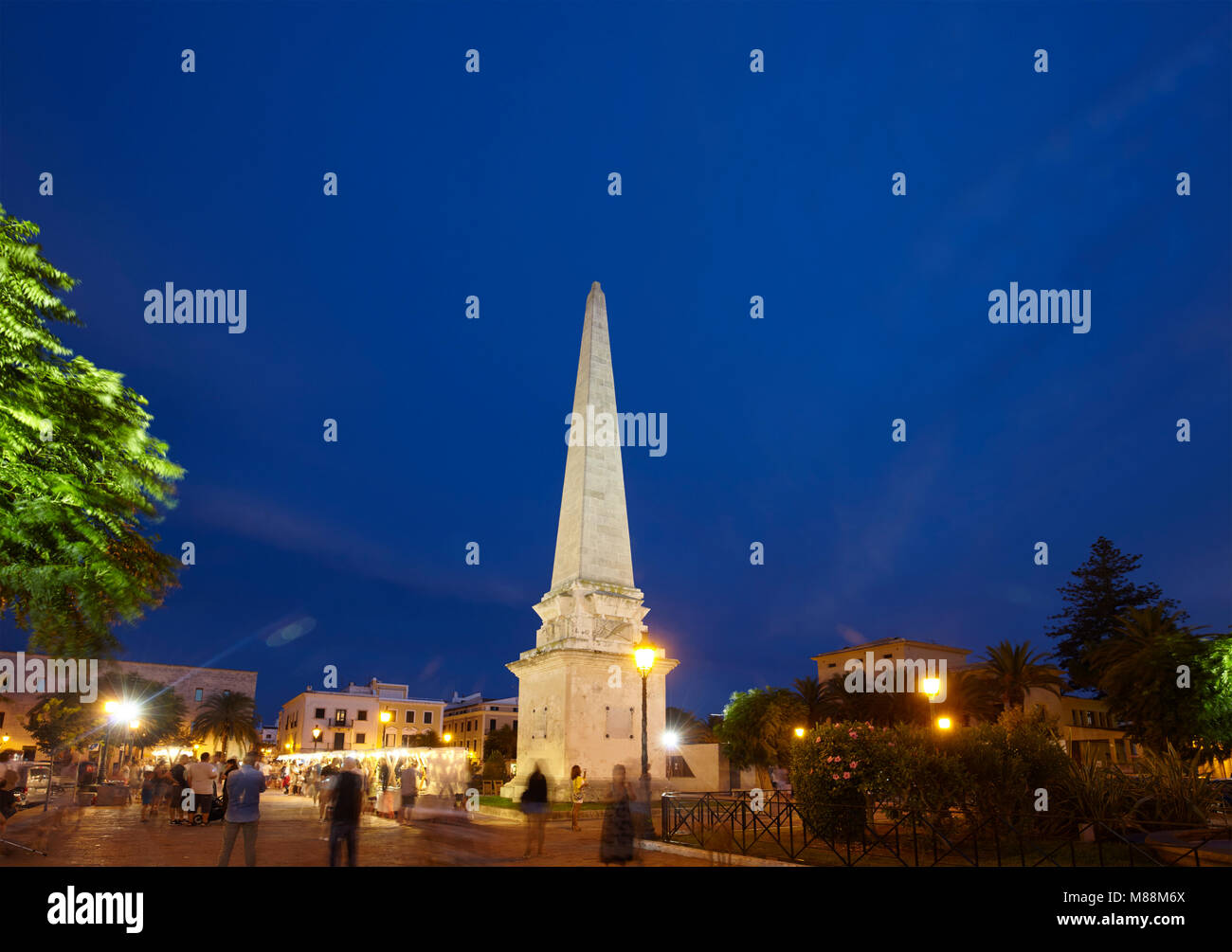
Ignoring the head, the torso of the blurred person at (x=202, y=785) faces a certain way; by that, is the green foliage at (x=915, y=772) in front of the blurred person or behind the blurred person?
behind

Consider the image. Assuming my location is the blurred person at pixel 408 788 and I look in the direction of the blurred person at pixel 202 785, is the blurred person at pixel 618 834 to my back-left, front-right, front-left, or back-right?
back-left
